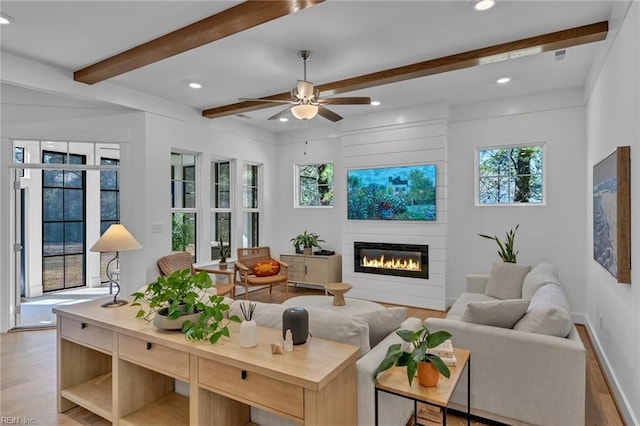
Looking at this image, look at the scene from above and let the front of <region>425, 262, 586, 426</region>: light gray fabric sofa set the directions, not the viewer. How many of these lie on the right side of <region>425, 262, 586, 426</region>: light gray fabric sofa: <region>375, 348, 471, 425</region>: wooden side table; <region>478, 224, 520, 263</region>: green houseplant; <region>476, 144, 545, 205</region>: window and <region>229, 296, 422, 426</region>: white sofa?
2

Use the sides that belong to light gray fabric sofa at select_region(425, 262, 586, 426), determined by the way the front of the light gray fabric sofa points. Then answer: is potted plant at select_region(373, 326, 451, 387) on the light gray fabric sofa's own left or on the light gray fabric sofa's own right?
on the light gray fabric sofa's own left

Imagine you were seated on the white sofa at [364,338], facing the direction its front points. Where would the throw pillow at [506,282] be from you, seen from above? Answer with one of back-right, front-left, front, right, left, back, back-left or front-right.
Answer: front

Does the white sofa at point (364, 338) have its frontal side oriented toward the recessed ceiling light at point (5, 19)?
no

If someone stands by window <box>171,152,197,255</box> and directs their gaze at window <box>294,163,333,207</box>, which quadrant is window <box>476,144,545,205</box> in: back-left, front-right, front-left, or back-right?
front-right

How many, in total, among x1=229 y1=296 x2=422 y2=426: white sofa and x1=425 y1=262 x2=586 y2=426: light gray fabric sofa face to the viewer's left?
1

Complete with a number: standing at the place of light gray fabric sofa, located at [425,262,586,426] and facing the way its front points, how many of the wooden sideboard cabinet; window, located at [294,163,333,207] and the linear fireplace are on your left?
0

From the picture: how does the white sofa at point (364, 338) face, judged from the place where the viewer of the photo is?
facing away from the viewer and to the right of the viewer

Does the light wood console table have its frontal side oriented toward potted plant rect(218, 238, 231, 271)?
no

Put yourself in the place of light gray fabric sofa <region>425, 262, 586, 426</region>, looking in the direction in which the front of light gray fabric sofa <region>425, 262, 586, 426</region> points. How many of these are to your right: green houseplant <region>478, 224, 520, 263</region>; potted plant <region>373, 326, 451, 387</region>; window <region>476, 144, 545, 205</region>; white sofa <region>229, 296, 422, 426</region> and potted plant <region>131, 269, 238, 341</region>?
2

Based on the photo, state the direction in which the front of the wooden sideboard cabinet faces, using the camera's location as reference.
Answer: facing the viewer and to the left of the viewer

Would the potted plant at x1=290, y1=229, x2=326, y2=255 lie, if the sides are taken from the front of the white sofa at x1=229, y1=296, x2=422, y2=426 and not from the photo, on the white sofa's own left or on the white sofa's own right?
on the white sofa's own left

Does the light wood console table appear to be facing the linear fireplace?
no

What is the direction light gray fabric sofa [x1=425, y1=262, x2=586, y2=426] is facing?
to the viewer's left

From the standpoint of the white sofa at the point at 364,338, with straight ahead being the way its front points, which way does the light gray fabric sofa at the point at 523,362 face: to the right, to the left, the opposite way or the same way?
to the left

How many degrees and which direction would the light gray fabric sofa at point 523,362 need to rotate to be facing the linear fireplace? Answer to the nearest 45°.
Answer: approximately 45° to its right

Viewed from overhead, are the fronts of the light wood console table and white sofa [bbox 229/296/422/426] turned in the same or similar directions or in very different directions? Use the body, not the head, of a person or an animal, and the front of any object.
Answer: very different directions

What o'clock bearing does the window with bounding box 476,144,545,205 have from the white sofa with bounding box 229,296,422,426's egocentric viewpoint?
The window is roughly at 12 o'clock from the white sofa.
